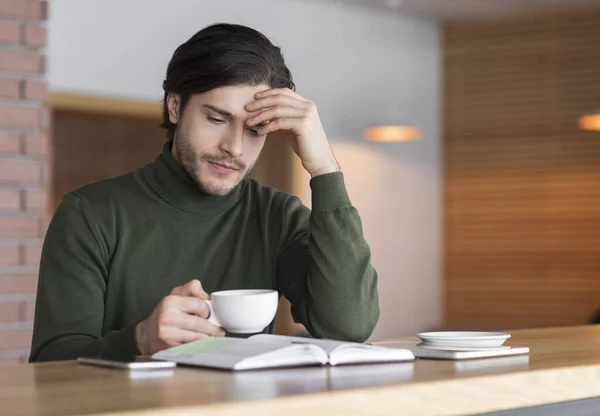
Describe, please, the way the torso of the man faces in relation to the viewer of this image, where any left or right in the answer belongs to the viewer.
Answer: facing the viewer and to the right of the viewer

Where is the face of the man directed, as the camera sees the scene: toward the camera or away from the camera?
toward the camera

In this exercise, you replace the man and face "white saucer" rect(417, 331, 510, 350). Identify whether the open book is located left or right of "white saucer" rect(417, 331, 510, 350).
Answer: right
